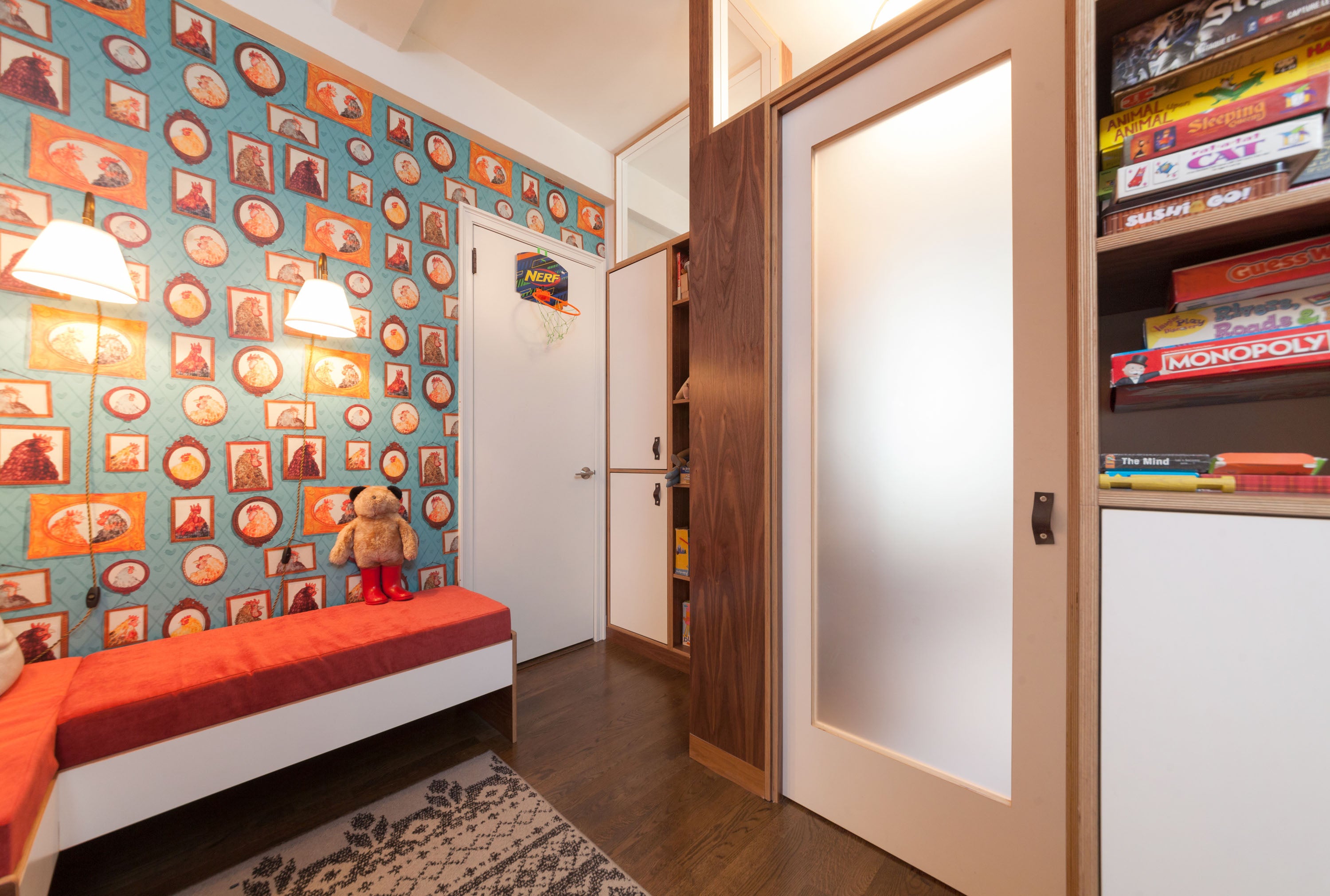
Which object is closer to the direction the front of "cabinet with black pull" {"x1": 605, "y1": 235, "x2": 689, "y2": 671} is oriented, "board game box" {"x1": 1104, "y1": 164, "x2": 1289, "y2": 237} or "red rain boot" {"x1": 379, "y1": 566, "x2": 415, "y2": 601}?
the red rain boot

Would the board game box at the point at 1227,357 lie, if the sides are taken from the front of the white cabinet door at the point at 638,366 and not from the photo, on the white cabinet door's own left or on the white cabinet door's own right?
on the white cabinet door's own left

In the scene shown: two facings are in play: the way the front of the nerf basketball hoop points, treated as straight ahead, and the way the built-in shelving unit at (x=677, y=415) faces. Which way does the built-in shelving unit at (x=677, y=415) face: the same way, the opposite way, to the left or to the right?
to the right

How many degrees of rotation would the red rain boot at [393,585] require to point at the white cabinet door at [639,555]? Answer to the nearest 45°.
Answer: approximately 45° to its left

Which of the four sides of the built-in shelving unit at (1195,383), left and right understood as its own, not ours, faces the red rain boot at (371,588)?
front

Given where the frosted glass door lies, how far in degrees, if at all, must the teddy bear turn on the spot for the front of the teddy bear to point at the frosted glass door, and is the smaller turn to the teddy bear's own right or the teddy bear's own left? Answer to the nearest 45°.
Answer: approximately 45° to the teddy bear's own left

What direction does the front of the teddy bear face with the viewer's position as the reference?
facing the viewer

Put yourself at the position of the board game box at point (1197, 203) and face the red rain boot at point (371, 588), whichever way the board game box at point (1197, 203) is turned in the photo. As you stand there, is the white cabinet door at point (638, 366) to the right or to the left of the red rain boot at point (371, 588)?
right

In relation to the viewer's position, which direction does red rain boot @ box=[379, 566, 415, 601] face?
facing the viewer and to the right of the viewer

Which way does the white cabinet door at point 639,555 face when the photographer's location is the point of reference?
facing the viewer and to the left of the viewer
